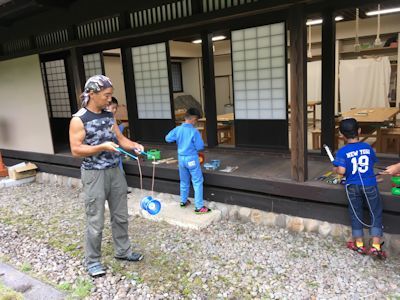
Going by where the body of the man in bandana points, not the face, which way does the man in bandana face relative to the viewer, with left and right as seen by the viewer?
facing the viewer and to the right of the viewer

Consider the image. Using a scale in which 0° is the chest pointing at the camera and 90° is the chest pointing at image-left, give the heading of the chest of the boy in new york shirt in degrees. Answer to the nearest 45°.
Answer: approximately 180°

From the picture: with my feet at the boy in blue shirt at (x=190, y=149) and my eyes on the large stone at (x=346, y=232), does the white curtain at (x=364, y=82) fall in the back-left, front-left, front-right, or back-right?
front-left

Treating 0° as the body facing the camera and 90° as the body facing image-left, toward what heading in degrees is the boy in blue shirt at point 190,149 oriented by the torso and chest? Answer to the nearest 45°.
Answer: approximately 225°

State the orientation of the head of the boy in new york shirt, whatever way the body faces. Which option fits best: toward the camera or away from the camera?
away from the camera

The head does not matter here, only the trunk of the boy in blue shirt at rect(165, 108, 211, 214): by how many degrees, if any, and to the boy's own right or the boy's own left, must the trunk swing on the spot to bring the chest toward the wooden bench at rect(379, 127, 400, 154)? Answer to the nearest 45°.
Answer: approximately 45° to the boy's own right

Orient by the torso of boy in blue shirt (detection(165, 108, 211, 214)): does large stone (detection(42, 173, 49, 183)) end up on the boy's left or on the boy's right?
on the boy's left

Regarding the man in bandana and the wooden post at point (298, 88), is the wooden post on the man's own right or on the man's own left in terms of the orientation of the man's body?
on the man's own left

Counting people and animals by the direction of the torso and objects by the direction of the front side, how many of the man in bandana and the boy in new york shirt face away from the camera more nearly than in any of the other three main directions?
1

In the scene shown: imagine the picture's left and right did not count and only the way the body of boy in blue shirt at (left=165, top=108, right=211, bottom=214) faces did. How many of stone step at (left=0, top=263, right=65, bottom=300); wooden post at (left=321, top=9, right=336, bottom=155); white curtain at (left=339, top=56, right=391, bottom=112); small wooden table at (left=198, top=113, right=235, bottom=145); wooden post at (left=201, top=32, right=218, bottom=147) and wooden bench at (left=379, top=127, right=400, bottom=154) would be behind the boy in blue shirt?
1

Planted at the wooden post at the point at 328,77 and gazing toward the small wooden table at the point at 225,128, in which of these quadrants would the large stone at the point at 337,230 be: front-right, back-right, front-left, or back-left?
back-left

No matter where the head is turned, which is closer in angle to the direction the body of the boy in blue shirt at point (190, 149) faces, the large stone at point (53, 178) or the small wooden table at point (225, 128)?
the small wooden table

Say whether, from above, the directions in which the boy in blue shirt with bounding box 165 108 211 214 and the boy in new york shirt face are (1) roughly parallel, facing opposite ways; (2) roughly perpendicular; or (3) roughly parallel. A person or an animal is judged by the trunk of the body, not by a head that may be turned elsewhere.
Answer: roughly parallel

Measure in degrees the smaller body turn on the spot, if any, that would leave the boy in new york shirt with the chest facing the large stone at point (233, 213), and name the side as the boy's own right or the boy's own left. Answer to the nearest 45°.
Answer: approximately 90° to the boy's own left
